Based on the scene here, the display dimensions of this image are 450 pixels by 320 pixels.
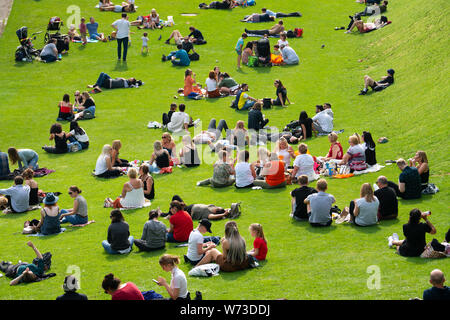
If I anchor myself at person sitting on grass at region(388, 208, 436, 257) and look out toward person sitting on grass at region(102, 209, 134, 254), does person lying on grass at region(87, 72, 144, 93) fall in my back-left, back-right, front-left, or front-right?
front-right

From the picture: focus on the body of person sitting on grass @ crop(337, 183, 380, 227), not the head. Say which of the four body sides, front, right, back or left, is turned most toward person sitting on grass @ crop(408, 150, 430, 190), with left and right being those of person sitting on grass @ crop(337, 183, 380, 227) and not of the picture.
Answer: right

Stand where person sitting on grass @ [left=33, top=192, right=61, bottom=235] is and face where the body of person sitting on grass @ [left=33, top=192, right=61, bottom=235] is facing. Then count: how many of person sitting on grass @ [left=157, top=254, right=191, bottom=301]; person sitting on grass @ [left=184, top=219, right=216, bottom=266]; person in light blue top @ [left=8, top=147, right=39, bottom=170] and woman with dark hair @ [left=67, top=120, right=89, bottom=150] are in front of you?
2

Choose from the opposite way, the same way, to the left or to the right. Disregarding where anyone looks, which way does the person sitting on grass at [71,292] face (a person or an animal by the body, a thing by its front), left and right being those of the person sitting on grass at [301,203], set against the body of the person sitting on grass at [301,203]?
the same way

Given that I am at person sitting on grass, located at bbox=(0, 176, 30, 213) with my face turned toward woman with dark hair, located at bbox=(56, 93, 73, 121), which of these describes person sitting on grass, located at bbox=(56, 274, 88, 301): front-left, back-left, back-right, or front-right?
back-right

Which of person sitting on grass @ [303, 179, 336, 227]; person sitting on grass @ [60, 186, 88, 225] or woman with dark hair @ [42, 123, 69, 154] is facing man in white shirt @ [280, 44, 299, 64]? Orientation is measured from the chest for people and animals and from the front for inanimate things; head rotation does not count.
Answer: person sitting on grass @ [303, 179, 336, 227]

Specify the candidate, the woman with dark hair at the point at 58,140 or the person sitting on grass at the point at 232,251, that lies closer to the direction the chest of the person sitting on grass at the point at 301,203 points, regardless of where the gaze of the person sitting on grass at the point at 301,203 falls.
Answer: the woman with dark hair

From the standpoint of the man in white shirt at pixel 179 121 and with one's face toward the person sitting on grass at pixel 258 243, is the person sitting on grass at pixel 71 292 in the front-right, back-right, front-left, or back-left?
front-right

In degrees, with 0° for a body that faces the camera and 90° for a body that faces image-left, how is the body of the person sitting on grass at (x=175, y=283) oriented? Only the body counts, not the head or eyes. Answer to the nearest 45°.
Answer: approximately 90°

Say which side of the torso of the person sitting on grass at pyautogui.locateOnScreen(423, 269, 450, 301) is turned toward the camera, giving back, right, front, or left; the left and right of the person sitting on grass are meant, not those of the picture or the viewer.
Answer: back
